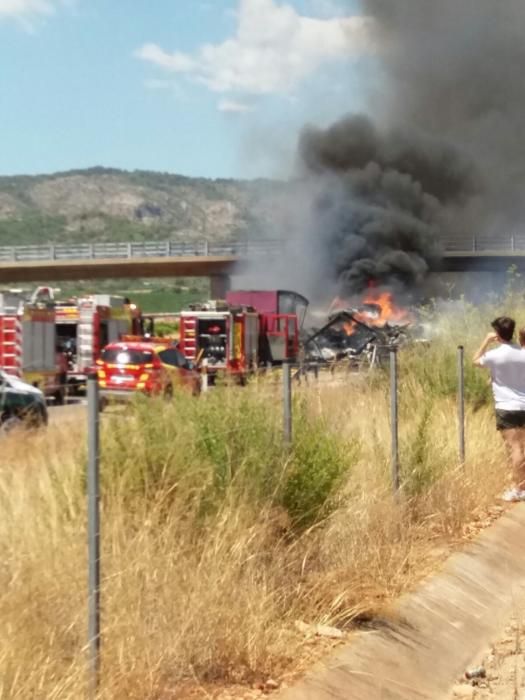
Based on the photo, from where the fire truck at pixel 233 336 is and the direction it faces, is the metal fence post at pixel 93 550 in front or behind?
behind

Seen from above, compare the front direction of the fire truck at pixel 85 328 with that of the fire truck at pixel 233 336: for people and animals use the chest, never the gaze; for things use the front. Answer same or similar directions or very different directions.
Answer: same or similar directions

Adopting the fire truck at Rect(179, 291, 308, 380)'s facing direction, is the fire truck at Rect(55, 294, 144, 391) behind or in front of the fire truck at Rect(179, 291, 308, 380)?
behind

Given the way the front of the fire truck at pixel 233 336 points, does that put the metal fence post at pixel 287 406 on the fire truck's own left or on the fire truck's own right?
on the fire truck's own right

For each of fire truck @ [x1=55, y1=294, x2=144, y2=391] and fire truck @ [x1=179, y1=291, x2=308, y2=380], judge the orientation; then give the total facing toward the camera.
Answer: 0

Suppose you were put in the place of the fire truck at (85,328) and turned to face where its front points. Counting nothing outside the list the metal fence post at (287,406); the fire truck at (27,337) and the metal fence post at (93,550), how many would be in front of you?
0

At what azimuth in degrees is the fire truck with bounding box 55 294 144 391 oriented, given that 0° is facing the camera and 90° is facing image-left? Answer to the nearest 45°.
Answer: approximately 225°

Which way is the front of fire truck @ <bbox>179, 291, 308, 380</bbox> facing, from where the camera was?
facing away from the viewer and to the right of the viewer

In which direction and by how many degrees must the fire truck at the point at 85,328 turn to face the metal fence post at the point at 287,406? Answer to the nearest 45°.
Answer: approximately 135° to its right

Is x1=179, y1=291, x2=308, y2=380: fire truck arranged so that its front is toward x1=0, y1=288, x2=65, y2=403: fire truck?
no
